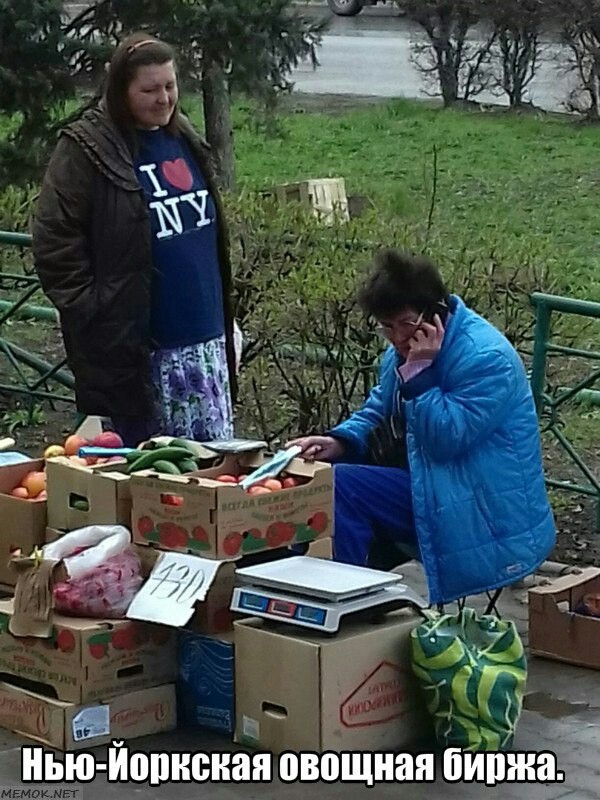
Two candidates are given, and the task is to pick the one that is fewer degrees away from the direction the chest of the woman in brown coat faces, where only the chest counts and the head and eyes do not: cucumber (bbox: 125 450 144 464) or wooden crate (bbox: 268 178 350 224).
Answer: the cucumber

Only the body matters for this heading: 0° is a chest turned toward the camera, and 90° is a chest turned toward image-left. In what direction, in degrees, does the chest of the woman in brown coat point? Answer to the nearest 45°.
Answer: approximately 315°

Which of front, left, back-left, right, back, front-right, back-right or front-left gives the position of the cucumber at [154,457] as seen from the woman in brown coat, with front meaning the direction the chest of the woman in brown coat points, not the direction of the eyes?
front-right

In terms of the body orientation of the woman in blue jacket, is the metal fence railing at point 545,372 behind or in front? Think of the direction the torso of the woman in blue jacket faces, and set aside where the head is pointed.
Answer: behind

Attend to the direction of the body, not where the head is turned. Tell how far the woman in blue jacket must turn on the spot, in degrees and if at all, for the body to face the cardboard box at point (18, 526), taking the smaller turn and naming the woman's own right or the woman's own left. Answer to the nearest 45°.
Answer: approximately 45° to the woman's own right

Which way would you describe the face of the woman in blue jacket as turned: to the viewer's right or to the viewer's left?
to the viewer's left

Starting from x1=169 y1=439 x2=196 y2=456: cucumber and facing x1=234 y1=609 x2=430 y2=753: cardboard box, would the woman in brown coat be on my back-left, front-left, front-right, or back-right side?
back-left

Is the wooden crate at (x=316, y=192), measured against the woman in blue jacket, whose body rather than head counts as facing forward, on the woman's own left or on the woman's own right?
on the woman's own right

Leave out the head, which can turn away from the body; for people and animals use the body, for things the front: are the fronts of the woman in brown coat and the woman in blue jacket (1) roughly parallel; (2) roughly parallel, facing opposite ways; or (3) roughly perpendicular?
roughly perpendicular
